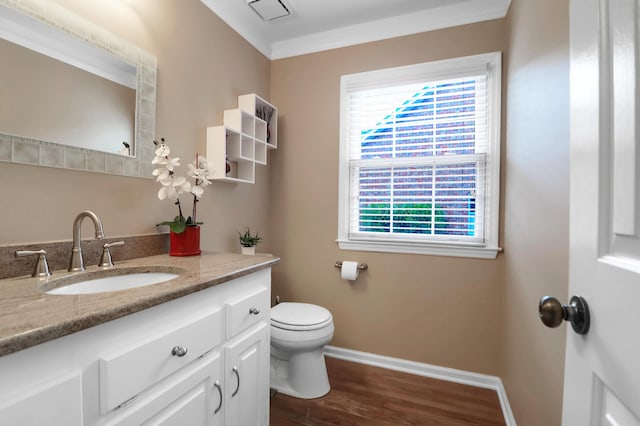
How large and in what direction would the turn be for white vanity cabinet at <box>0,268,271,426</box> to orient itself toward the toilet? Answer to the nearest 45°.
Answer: approximately 90° to its left

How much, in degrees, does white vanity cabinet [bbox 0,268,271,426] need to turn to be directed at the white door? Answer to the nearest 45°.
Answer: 0° — it already faces it

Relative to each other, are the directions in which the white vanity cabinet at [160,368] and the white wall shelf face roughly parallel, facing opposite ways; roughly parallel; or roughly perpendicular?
roughly parallel

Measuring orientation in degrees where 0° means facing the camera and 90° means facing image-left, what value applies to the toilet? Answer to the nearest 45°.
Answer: approximately 315°

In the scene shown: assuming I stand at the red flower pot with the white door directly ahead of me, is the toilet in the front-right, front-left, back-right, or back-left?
front-left

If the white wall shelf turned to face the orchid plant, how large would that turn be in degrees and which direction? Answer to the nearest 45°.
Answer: approximately 90° to its right

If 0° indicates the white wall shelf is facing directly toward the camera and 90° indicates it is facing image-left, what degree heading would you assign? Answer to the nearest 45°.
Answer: approximately 315°

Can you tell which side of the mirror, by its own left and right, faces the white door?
front
